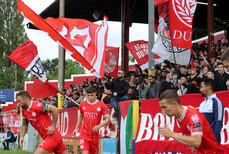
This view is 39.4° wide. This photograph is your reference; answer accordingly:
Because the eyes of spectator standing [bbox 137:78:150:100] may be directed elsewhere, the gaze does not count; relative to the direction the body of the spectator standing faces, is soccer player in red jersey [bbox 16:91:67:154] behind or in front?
in front

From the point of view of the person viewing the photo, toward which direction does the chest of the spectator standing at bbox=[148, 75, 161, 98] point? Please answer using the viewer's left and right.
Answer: facing the viewer and to the left of the viewer

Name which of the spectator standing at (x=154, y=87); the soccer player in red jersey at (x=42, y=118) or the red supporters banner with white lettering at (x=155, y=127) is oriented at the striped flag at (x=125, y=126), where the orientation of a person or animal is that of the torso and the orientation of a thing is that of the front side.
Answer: the spectator standing

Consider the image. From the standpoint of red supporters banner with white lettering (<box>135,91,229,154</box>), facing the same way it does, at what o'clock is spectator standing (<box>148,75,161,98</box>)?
The spectator standing is roughly at 6 o'clock from the red supporters banner with white lettering.

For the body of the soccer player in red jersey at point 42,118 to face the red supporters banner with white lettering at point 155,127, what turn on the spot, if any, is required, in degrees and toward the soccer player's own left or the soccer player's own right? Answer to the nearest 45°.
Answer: approximately 135° to the soccer player's own left

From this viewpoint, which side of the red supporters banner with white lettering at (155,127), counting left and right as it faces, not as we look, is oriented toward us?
front

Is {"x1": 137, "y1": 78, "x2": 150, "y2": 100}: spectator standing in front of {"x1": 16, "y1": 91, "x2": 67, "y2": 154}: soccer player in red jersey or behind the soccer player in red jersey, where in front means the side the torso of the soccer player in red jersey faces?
behind
